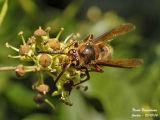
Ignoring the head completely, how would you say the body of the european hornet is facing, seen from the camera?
to the viewer's left
